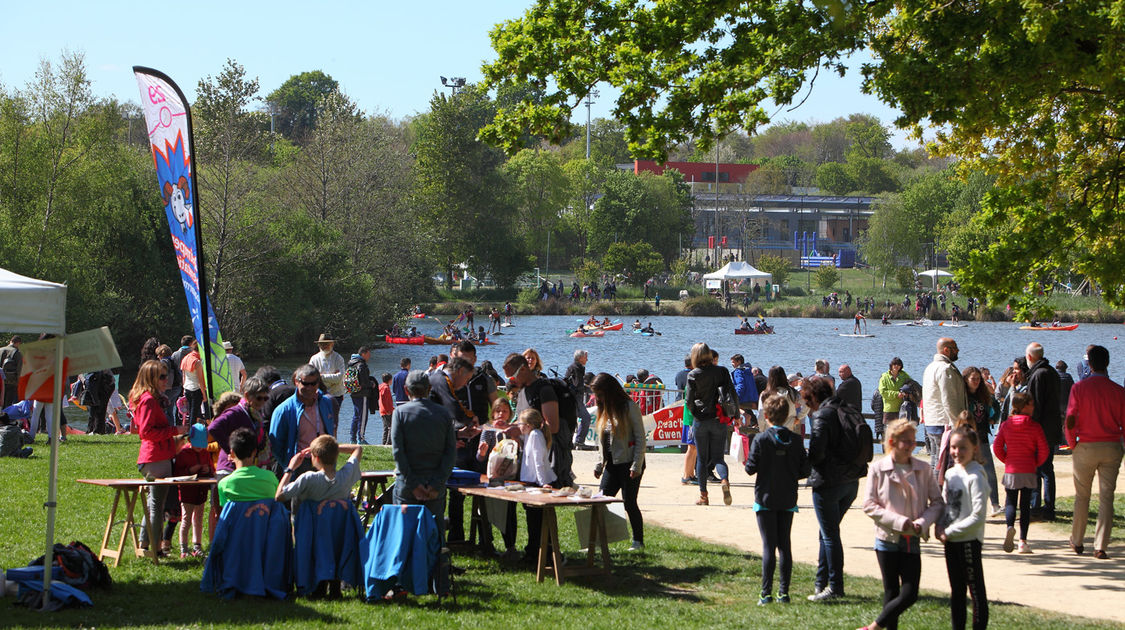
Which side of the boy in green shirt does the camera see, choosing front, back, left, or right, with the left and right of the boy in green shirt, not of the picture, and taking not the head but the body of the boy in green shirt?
back

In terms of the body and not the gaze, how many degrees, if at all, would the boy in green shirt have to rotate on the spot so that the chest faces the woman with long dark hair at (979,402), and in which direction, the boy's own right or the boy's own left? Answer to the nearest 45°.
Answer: approximately 90° to the boy's own right

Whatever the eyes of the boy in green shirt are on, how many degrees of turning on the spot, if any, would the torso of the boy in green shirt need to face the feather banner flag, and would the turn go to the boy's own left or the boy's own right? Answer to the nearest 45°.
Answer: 0° — they already face it

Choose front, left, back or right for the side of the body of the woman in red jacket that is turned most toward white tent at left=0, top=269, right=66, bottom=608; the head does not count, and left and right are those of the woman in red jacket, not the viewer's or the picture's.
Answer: right
